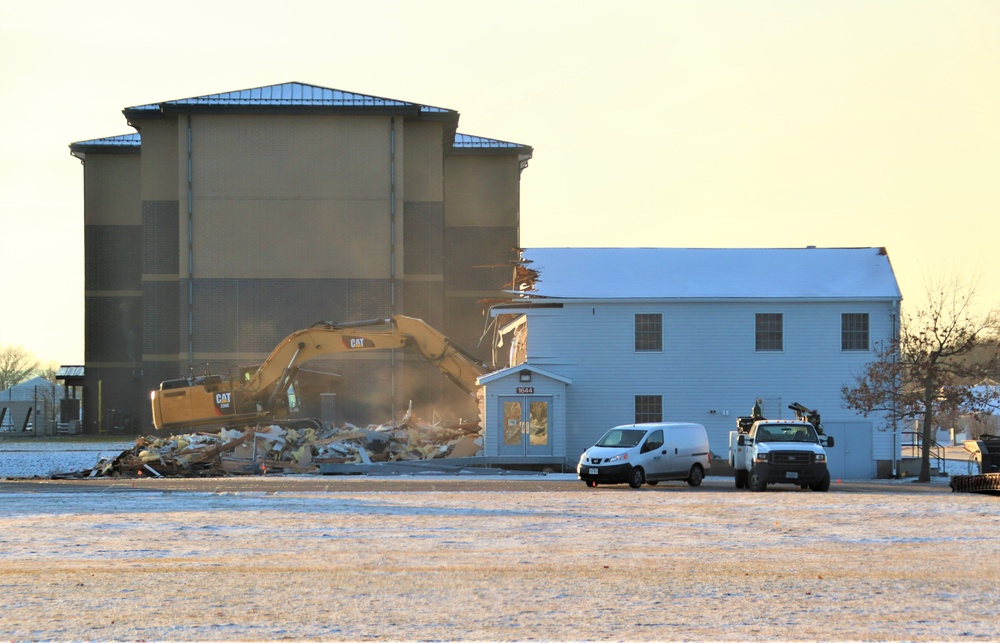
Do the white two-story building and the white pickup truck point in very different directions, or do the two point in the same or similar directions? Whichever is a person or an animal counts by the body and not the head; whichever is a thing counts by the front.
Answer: same or similar directions

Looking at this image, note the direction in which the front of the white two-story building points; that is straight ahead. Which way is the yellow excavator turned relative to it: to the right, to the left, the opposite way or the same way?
to the left

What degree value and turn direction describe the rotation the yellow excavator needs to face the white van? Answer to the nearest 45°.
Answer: approximately 45° to its right

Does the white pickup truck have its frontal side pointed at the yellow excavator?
no

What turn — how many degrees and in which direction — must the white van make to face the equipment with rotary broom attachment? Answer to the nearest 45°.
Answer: approximately 135° to its left

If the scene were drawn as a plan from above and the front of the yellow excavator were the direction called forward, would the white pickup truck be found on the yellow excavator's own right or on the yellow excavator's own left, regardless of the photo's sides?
on the yellow excavator's own right

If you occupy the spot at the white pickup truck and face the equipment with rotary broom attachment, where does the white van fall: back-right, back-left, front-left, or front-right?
back-left

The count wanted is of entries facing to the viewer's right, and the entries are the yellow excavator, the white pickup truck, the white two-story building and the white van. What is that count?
1

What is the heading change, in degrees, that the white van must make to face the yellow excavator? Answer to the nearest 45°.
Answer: approximately 90° to its right

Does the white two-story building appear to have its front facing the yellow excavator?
no

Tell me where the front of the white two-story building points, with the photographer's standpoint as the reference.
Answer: facing the viewer

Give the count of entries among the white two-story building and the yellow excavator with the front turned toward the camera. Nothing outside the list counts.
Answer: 1

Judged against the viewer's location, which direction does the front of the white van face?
facing the viewer and to the left of the viewer

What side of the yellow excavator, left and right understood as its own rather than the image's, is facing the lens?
right

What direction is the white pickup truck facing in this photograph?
toward the camera

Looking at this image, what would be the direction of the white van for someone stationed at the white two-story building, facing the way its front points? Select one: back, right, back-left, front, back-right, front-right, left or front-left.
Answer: front
